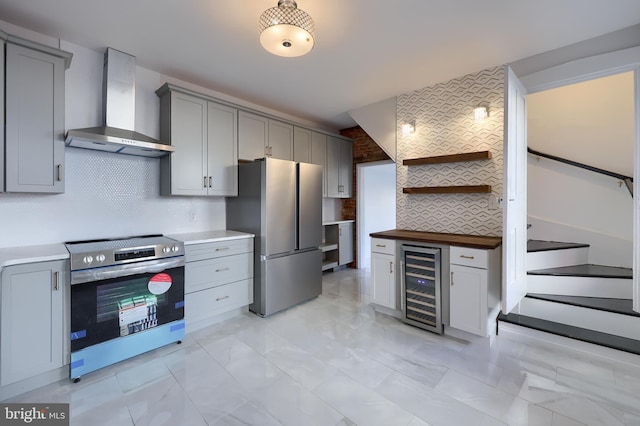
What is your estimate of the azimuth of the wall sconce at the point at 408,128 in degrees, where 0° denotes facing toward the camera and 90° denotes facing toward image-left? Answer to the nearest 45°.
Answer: approximately 45°

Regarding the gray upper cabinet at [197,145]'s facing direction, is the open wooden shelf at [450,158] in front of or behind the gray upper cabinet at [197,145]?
in front

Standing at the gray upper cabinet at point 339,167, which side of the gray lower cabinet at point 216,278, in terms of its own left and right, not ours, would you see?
left

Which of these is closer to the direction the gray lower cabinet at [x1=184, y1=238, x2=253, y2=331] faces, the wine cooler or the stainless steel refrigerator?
the wine cooler

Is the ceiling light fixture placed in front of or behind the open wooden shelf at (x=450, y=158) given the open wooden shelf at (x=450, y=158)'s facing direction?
in front

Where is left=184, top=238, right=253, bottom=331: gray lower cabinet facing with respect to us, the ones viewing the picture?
facing the viewer and to the right of the viewer

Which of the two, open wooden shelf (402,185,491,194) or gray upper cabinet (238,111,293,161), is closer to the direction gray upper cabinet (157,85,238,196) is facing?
the open wooden shelf

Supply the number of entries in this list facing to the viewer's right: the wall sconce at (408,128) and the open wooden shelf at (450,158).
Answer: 0

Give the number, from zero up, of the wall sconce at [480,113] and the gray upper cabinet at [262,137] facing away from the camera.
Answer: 0
